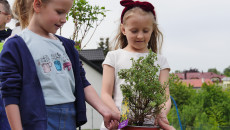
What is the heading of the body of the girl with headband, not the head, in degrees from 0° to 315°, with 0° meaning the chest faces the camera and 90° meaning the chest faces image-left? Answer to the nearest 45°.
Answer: approximately 0°

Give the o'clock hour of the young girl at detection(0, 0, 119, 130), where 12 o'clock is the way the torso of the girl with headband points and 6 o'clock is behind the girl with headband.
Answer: The young girl is roughly at 1 o'clock from the girl with headband.

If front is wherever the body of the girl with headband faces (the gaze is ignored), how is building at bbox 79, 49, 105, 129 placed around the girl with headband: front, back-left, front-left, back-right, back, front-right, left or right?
back

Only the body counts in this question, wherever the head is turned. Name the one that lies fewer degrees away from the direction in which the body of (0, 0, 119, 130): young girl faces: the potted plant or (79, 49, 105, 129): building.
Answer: the potted plant

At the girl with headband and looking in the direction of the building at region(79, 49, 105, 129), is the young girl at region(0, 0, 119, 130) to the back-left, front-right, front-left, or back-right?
back-left

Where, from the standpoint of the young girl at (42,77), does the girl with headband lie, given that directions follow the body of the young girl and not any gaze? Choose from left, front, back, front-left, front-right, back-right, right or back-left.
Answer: left

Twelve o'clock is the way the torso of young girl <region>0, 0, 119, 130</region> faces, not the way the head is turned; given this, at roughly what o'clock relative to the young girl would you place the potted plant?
The potted plant is roughly at 10 o'clock from the young girl.
